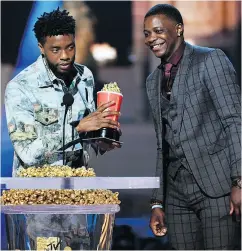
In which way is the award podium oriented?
toward the camera

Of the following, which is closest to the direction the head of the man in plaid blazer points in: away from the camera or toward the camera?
toward the camera

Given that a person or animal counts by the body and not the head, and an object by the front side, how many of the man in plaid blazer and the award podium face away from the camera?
0

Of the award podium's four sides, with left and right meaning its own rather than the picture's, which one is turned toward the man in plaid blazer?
left

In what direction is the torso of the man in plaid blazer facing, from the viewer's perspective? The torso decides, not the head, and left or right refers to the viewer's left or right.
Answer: facing the viewer and to the left of the viewer

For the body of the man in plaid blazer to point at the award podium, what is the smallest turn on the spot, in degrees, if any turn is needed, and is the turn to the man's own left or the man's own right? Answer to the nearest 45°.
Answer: approximately 45° to the man's own right
